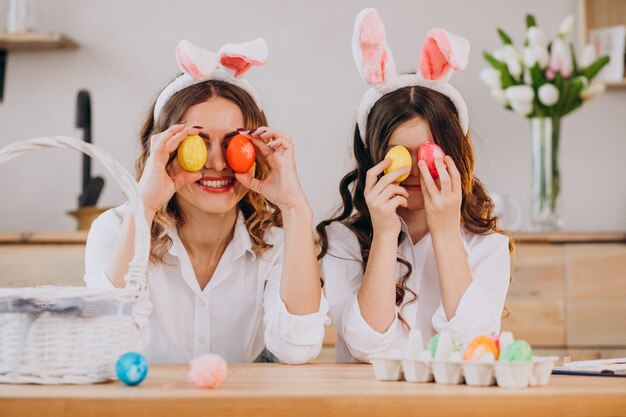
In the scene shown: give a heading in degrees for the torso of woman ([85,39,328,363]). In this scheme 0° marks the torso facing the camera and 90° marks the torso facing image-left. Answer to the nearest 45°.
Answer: approximately 0°

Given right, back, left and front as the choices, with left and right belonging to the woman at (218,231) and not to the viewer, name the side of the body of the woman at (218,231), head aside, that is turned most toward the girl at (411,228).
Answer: left

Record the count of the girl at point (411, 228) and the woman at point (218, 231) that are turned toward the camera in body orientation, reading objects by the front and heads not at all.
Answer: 2

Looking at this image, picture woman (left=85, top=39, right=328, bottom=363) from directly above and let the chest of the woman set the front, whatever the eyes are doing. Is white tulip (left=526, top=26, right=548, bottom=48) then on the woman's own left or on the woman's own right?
on the woman's own left

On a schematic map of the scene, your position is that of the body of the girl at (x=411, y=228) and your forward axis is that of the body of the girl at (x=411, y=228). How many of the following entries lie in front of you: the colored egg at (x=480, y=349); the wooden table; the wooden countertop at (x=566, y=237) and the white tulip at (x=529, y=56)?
2

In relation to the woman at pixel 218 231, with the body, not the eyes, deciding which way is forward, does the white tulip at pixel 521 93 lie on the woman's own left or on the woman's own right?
on the woman's own left

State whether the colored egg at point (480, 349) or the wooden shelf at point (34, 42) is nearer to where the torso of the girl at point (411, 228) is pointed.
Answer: the colored egg

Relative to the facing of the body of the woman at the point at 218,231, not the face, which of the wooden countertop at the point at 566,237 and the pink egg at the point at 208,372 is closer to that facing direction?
the pink egg
